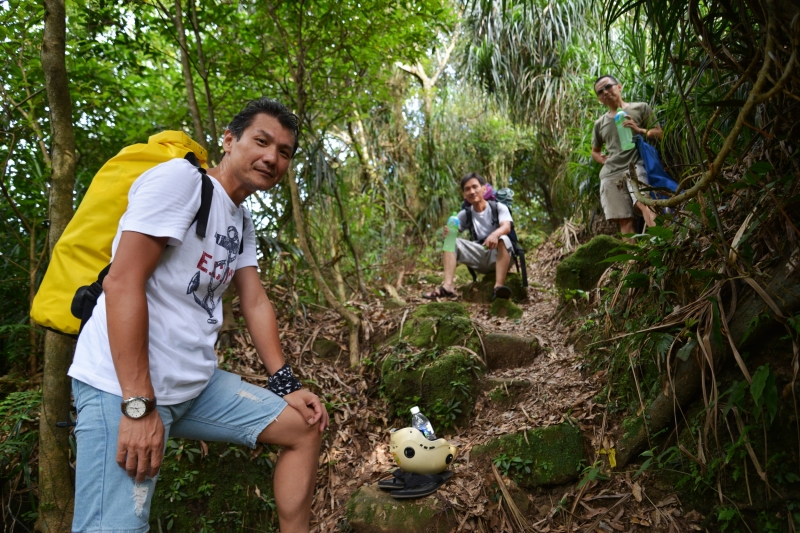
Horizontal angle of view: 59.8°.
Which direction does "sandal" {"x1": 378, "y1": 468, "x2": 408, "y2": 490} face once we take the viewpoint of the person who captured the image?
facing to the left of the viewer

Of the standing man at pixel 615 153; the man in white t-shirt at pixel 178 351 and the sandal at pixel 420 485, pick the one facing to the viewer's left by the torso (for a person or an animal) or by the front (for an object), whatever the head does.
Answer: the sandal

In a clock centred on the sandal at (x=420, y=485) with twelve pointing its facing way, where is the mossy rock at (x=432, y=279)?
The mossy rock is roughly at 3 o'clock from the sandal.

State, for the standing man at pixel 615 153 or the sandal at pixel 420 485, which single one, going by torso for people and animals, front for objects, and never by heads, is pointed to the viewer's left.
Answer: the sandal

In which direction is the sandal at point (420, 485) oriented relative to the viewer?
to the viewer's left

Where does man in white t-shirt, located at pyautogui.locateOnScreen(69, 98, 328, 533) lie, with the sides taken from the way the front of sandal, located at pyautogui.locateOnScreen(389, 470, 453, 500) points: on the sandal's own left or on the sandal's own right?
on the sandal's own left

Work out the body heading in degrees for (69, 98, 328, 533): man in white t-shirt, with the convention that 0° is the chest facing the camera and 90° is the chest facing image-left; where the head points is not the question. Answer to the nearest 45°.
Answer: approximately 315°

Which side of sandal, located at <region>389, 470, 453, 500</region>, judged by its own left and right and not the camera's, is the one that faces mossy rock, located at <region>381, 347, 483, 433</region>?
right
